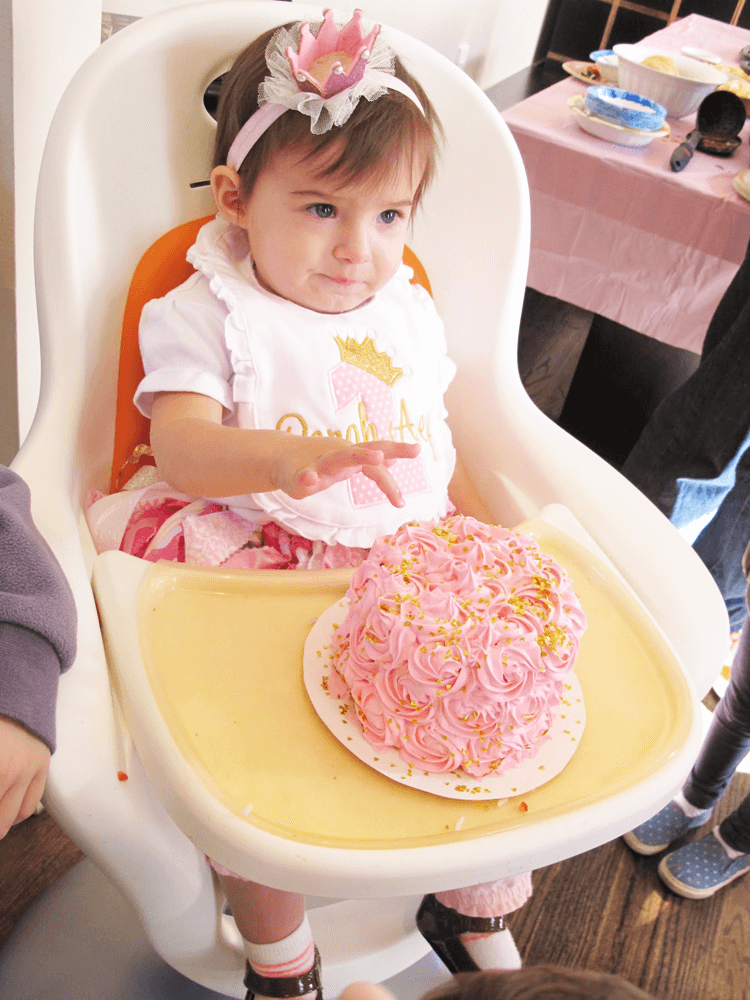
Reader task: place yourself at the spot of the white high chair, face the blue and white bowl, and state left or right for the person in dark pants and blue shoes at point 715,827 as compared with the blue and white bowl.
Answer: right

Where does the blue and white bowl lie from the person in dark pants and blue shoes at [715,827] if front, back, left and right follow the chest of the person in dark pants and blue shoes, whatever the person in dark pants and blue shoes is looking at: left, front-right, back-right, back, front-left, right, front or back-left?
right

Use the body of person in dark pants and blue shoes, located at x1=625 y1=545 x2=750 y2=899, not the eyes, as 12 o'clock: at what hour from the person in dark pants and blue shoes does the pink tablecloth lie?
The pink tablecloth is roughly at 3 o'clock from the person in dark pants and blue shoes.

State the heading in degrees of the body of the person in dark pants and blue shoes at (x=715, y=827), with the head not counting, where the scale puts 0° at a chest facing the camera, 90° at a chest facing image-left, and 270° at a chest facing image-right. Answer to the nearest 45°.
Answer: approximately 45°

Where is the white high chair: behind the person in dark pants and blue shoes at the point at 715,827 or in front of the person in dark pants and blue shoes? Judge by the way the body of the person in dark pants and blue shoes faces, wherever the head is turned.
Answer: in front

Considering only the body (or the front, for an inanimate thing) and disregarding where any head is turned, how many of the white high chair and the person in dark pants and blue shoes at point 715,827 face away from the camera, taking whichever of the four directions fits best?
0

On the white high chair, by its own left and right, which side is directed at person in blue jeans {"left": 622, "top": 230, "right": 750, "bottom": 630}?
left

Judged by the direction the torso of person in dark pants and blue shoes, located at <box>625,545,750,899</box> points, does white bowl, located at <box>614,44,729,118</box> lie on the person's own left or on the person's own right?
on the person's own right

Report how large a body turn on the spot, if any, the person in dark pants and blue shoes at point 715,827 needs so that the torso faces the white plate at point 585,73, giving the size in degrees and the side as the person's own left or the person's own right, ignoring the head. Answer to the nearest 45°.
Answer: approximately 90° to the person's own right

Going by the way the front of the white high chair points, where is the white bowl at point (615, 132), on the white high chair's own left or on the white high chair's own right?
on the white high chair's own left

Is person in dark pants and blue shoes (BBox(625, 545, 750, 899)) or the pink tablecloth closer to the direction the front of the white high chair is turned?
the person in dark pants and blue shoes
